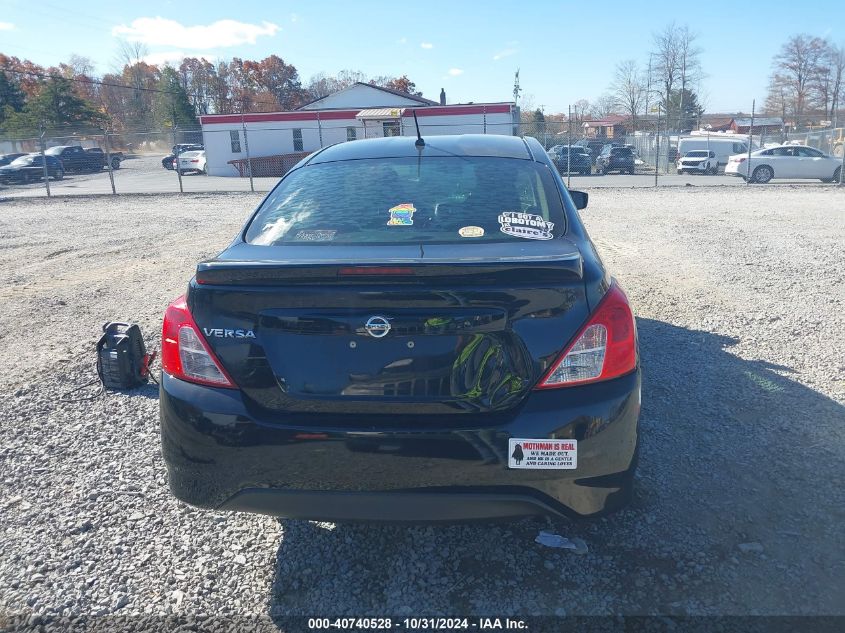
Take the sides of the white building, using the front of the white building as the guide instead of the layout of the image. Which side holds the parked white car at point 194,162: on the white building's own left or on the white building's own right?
on the white building's own right

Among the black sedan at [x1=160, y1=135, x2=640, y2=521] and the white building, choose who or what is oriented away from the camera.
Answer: the black sedan

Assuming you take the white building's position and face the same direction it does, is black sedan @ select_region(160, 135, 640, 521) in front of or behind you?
in front

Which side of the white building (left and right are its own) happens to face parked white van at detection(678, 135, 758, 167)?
left

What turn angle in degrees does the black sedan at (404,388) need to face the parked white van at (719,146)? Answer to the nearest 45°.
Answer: approximately 45° to its right

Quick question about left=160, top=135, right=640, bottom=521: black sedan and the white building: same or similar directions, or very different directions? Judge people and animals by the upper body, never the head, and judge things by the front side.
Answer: very different directions

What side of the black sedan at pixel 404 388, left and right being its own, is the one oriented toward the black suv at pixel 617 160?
front

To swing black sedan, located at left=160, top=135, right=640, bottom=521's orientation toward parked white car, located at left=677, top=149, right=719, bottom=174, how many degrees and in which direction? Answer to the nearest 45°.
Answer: approximately 45° to its right

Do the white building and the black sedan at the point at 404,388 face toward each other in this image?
yes

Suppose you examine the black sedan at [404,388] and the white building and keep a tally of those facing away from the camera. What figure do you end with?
1

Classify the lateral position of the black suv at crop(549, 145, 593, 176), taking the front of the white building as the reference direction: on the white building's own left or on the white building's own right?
on the white building's own left

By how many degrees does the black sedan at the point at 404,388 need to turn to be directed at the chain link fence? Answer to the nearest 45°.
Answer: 0° — it already faces it

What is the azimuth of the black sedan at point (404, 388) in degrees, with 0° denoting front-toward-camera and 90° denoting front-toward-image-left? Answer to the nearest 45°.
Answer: approximately 180°

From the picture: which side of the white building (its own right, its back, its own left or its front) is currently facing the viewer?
front

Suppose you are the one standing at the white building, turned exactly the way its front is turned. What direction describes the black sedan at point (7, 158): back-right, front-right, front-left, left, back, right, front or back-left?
right
